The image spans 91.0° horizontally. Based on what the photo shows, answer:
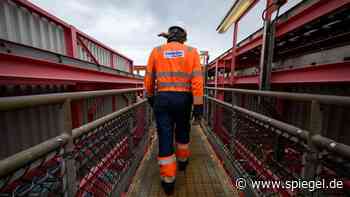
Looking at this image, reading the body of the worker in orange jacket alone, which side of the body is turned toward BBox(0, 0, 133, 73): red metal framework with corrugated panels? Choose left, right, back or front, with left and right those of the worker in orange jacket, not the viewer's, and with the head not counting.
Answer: left

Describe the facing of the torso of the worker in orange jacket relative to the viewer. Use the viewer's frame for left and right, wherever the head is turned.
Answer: facing away from the viewer

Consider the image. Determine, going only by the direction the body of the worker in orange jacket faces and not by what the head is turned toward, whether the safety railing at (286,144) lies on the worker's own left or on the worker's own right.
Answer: on the worker's own right

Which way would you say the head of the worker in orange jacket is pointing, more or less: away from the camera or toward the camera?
away from the camera
